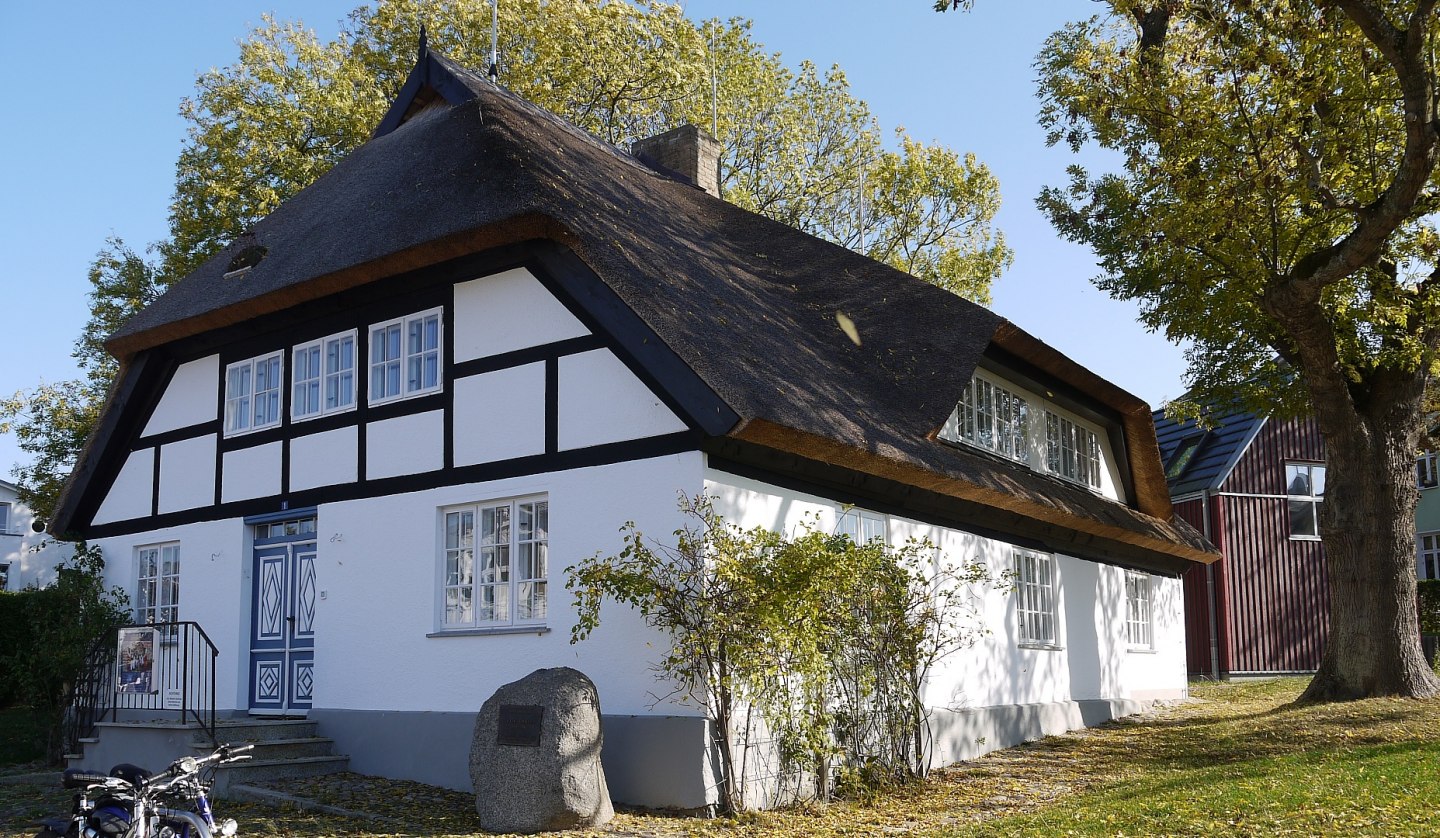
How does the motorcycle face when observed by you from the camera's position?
facing the viewer and to the right of the viewer

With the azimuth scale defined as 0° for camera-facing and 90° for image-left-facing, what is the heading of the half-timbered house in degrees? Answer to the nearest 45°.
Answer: approximately 45°

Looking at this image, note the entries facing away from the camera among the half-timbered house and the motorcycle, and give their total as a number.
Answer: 0

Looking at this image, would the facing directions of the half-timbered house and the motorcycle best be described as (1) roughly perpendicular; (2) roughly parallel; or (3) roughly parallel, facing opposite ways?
roughly perpendicular

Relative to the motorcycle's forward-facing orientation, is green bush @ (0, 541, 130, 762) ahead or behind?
behind

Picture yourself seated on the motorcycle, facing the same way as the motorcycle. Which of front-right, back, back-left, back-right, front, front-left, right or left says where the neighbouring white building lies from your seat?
back-left

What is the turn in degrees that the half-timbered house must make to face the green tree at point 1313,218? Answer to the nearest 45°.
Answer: approximately 135° to its left

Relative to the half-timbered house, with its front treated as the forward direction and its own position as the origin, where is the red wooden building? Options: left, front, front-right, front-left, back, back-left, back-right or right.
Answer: back
